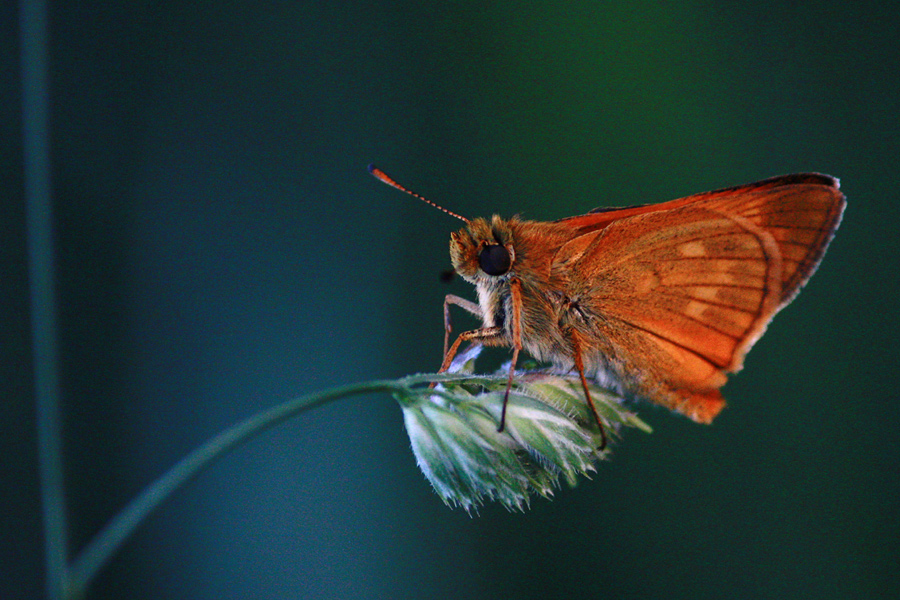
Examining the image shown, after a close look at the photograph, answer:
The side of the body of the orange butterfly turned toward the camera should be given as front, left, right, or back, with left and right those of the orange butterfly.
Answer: left
